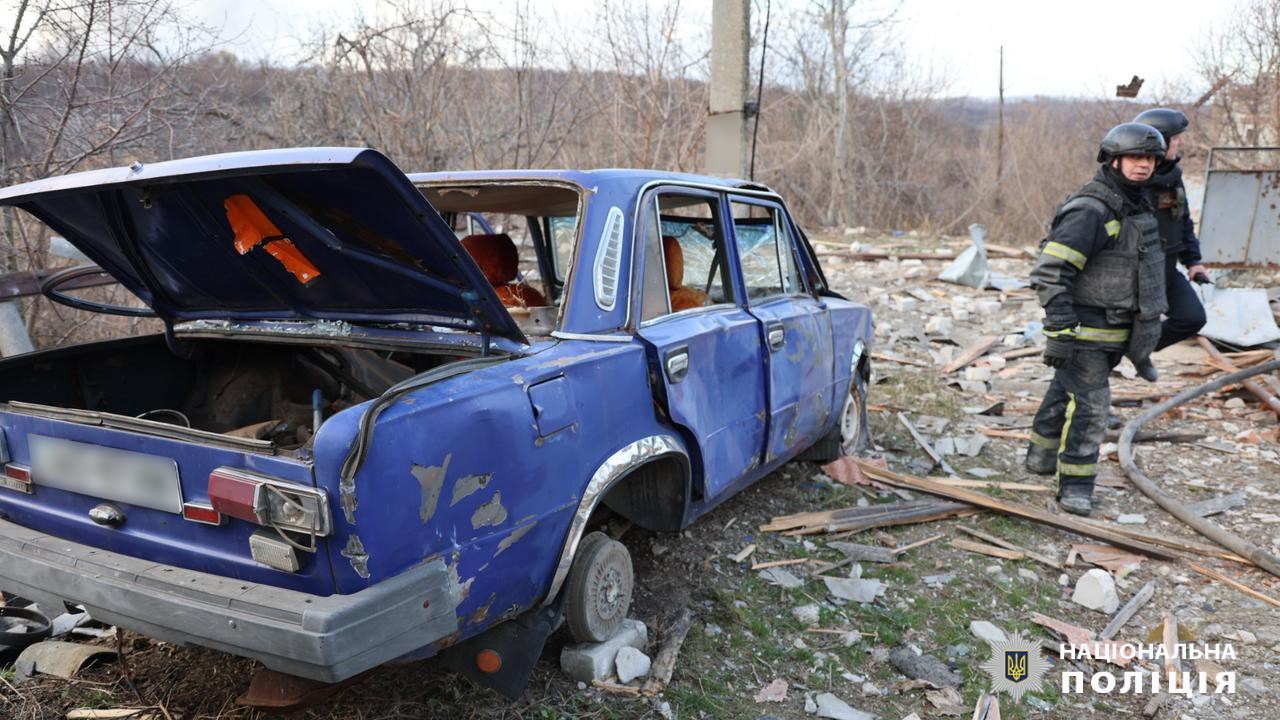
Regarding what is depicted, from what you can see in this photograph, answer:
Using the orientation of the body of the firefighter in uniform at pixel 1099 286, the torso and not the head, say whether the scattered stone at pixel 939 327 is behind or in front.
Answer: behind

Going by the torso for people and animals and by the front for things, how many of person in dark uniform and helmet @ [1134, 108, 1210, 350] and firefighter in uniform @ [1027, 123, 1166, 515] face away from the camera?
0

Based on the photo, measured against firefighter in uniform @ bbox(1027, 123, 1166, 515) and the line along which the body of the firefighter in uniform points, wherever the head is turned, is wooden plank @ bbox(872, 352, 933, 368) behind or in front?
behind

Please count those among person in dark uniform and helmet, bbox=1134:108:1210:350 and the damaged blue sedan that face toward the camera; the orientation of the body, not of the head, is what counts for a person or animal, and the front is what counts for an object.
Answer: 0

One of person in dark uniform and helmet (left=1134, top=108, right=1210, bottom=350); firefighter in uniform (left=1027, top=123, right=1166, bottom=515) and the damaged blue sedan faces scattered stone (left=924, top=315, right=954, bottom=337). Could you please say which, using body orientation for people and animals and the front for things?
the damaged blue sedan

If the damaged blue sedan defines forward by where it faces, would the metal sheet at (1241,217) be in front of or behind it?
in front

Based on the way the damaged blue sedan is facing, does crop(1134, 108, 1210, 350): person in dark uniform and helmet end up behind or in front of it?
in front

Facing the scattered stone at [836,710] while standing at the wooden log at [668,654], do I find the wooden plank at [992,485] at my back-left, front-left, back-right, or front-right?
front-left

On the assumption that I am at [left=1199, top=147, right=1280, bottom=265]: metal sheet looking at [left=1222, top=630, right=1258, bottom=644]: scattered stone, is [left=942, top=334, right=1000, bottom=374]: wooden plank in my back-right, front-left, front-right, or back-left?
front-right
